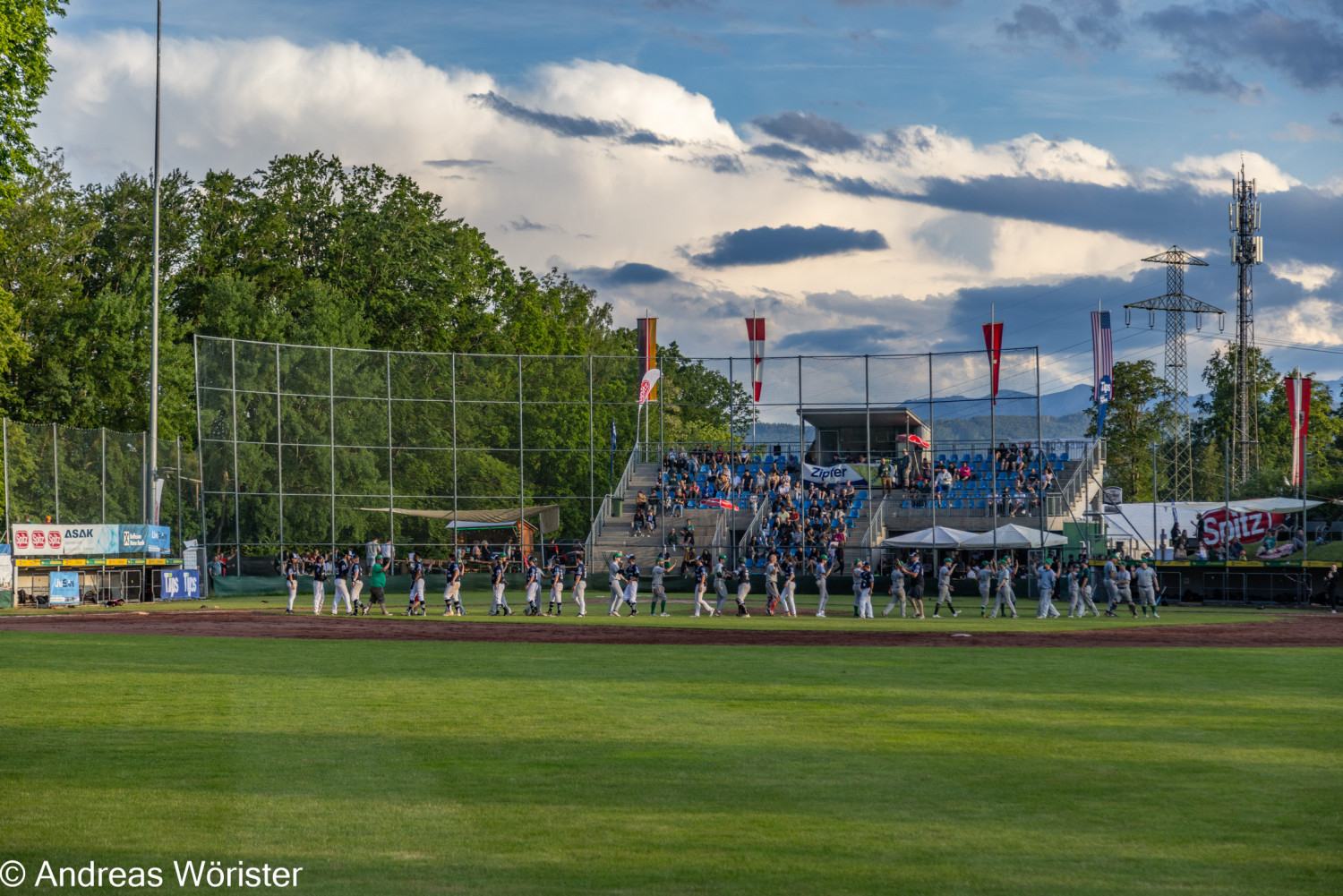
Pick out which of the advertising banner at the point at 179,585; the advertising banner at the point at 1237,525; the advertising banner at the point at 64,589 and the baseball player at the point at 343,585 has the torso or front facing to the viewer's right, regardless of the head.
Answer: the baseball player

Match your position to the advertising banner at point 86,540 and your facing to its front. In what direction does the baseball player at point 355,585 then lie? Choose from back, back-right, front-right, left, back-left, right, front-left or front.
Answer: front-left

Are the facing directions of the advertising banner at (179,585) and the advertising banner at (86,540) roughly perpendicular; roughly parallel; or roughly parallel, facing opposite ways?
roughly parallel

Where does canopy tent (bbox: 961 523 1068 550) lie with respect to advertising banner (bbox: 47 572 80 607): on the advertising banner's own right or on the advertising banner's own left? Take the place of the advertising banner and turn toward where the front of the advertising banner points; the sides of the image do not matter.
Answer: on the advertising banner's own left

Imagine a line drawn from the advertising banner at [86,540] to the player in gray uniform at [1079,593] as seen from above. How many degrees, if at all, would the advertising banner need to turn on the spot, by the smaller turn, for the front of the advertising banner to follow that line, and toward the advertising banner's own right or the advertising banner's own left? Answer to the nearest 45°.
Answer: approximately 45° to the advertising banner's own left

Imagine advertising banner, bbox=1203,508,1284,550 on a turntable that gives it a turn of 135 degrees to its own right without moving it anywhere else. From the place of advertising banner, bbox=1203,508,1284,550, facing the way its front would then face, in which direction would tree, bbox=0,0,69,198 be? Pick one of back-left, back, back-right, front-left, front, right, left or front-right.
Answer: left

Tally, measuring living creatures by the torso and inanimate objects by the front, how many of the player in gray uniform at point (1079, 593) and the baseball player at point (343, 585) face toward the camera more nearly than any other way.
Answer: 0

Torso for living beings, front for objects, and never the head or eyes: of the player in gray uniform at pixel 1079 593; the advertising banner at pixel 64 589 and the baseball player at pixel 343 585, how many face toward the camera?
1

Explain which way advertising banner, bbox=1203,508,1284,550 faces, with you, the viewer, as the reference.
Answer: facing the viewer

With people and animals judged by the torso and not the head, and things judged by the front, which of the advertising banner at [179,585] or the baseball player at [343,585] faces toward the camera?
the advertising banner

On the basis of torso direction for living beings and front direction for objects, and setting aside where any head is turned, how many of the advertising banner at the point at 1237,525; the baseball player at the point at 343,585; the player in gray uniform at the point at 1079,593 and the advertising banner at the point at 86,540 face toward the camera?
2

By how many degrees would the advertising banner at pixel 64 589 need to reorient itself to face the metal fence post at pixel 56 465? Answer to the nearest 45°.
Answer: approximately 180°

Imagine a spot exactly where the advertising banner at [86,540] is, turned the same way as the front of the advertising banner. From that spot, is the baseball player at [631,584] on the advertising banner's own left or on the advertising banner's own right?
on the advertising banner's own left

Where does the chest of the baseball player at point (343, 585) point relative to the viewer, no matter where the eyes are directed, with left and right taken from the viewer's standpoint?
facing to the right of the viewer
